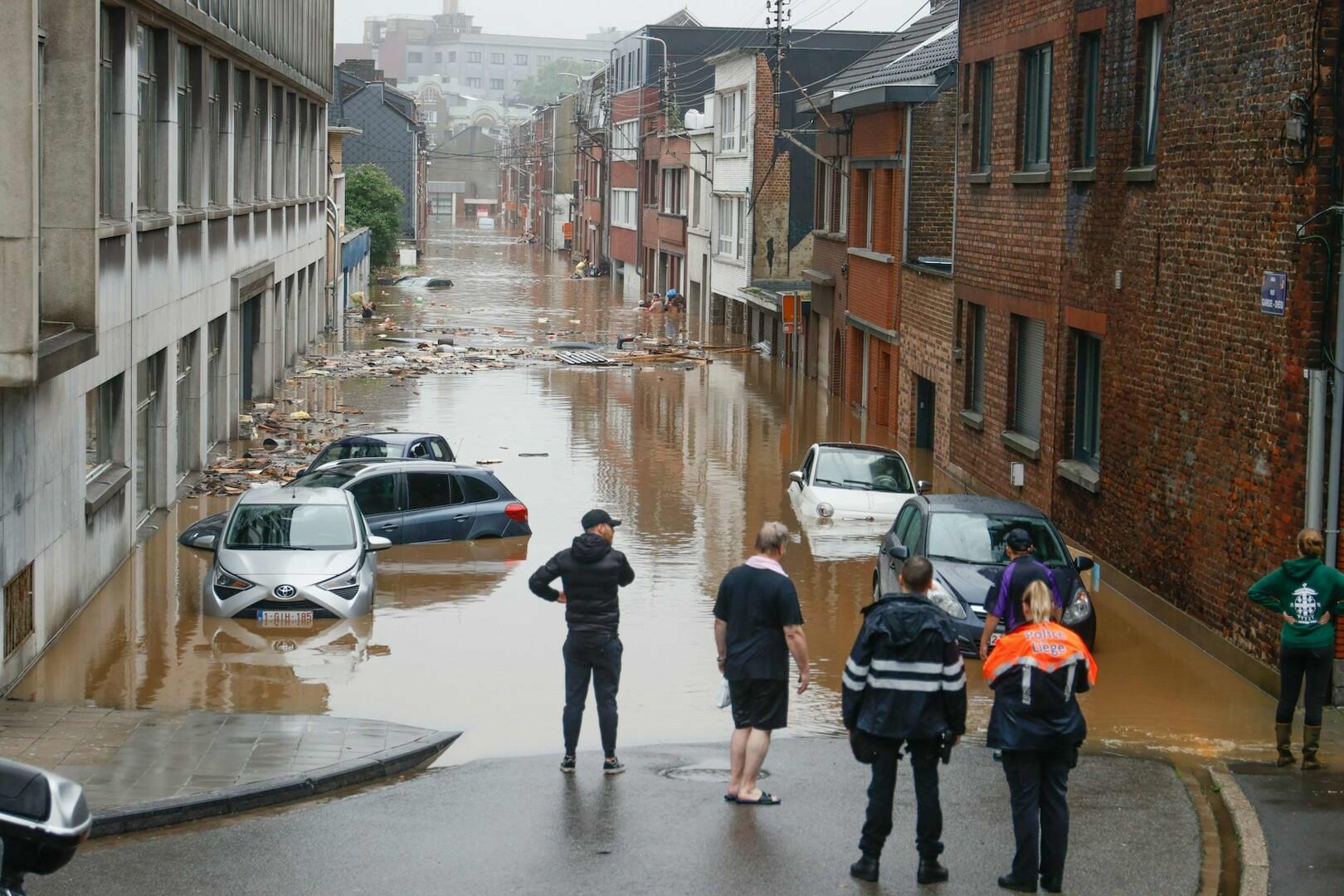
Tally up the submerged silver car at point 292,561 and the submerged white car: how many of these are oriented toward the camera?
2

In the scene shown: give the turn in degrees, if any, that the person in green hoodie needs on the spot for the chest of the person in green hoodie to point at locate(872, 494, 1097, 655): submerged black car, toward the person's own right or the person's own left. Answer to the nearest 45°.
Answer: approximately 45° to the person's own left

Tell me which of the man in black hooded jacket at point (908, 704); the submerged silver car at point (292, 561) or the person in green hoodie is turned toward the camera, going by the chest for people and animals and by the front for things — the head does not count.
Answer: the submerged silver car

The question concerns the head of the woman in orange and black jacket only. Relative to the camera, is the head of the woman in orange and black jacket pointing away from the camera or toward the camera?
away from the camera

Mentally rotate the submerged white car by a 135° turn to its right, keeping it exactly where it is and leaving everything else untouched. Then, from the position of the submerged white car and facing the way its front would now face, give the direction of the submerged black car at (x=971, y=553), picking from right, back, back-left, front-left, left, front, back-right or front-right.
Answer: back-left

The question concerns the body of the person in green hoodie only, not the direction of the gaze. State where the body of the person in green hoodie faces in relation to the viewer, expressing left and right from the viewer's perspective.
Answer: facing away from the viewer

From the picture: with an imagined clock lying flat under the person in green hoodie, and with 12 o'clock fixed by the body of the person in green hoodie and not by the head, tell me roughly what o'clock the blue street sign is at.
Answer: The blue street sign is roughly at 12 o'clock from the person in green hoodie.

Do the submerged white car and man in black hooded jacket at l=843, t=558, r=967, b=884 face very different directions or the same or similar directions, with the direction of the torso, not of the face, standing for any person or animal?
very different directions

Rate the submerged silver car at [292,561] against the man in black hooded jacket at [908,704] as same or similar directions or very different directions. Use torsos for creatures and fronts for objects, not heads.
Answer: very different directions

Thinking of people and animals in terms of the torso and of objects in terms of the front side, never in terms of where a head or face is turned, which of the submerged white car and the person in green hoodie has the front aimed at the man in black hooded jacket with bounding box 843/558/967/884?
the submerged white car

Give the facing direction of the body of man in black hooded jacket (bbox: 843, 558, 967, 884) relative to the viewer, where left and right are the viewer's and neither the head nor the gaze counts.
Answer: facing away from the viewer

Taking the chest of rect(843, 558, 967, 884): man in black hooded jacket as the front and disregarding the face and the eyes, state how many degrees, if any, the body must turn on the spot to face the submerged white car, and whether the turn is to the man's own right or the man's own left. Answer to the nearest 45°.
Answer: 0° — they already face it

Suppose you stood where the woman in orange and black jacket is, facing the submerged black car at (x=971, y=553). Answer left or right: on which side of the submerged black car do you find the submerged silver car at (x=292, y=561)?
left

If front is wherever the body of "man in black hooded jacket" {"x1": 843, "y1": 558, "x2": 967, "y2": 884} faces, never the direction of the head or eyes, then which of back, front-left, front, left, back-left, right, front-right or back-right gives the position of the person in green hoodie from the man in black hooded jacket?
front-right

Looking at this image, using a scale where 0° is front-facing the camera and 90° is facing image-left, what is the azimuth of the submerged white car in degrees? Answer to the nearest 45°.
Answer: approximately 0°

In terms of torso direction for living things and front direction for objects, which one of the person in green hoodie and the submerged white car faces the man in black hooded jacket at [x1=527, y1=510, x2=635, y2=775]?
the submerged white car
